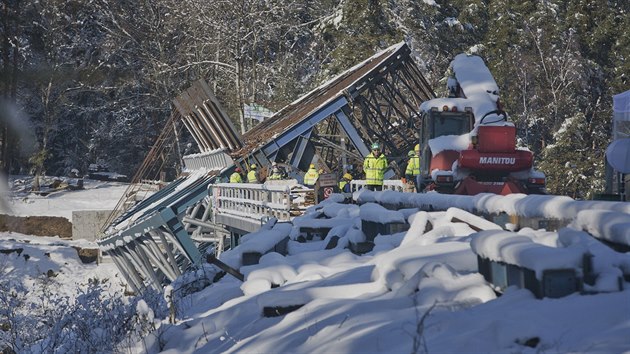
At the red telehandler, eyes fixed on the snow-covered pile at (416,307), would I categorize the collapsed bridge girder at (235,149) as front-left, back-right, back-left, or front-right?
back-right

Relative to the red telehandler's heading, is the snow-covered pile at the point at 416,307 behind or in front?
behind

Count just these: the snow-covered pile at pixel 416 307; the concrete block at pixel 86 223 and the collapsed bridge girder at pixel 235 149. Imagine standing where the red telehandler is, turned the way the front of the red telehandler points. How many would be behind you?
1

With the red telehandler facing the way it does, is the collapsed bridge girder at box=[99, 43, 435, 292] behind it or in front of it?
in front

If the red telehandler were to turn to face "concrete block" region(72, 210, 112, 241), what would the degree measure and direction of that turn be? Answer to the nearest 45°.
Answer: approximately 45° to its left

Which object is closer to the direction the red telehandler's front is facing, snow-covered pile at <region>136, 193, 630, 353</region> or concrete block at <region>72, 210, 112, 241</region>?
the concrete block

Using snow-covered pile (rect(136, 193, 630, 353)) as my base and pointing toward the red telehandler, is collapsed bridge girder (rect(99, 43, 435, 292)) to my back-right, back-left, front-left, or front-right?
front-left

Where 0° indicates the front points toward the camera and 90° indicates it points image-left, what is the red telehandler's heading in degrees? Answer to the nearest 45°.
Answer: approximately 180°

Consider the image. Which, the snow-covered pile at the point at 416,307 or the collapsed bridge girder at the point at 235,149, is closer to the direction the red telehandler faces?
the collapsed bridge girder
